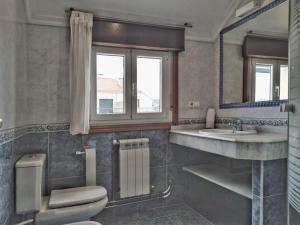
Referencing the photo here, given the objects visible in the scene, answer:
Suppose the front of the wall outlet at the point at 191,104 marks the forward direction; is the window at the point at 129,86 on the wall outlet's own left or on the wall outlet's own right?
on the wall outlet's own right

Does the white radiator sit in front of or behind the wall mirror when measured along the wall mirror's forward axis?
in front

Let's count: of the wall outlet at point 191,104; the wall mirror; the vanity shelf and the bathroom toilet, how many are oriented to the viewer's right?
1

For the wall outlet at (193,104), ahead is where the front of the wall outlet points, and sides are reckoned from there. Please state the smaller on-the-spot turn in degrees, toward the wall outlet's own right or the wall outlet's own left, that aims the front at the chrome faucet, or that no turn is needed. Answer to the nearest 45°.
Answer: approximately 45° to the wall outlet's own left

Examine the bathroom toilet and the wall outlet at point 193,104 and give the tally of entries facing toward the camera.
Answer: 1

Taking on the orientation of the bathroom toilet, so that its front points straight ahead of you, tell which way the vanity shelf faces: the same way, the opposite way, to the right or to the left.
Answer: the opposite way

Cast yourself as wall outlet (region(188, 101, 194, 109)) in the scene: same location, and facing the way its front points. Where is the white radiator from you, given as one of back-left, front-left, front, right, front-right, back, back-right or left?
front-right

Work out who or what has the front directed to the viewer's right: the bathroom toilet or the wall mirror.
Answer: the bathroom toilet

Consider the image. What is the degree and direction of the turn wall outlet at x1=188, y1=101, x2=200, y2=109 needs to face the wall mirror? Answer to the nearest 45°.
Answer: approximately 45° to its left

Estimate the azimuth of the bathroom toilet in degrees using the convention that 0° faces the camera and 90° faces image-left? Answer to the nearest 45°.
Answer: approximately 270°
